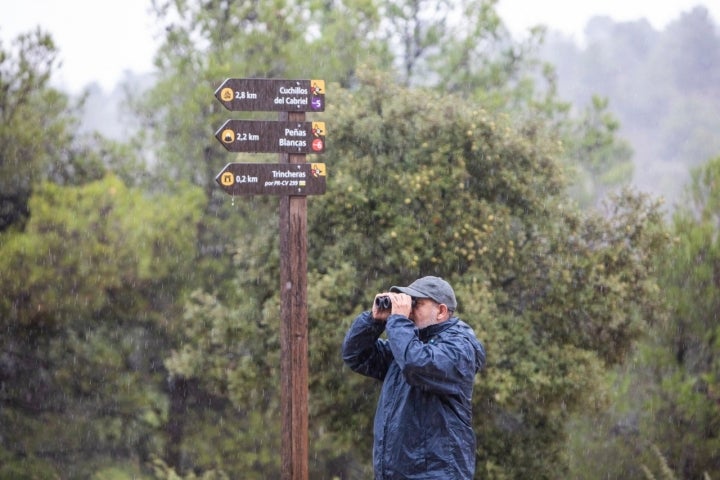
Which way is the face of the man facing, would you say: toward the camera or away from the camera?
toward the camera

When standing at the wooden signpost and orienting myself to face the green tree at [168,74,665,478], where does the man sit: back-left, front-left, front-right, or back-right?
back-right

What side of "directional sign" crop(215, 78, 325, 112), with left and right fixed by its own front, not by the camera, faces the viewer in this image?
front

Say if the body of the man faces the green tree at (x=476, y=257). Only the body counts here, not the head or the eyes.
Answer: no

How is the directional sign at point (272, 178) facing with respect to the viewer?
toward the camera

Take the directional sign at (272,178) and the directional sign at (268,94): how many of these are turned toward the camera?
2

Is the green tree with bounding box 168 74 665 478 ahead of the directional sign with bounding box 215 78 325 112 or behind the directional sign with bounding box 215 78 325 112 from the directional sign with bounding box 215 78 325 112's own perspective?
behind

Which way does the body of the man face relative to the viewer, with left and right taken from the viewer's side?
facing the viewer and to the left of the viewer

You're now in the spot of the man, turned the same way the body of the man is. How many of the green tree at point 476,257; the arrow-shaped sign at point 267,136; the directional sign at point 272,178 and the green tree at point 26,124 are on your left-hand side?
0

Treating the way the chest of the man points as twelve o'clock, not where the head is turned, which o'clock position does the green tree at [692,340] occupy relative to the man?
The green tree is roughly at 5 o'clock from the man.

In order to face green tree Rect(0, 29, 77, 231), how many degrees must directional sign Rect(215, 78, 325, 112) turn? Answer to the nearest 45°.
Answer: approximately 180°

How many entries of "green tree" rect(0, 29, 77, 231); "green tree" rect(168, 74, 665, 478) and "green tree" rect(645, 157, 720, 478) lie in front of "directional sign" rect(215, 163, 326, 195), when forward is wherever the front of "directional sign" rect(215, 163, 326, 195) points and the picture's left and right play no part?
0

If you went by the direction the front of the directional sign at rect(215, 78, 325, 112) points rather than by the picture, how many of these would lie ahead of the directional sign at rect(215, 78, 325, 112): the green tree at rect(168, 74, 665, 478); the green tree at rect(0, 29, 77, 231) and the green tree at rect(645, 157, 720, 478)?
0
